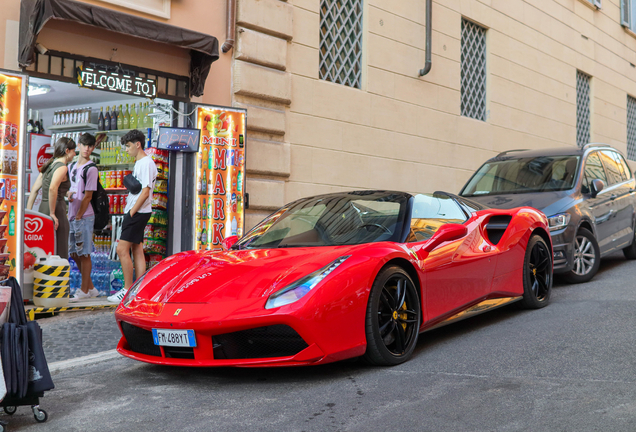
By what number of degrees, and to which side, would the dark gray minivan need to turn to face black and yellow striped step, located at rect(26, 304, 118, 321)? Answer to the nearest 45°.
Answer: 0° — it already faces it

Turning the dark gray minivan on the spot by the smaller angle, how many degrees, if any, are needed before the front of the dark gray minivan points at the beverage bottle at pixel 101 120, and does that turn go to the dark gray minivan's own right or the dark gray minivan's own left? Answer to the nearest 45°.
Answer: approximately 45° to the dark gray minivan's own right

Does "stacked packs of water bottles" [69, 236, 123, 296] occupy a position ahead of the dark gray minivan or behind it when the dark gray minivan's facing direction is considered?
ahead

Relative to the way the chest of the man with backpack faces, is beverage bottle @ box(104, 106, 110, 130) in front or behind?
behind

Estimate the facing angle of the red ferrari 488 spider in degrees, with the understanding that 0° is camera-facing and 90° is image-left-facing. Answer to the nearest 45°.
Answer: approximately 45°

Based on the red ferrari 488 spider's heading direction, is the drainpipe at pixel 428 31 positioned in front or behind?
behind

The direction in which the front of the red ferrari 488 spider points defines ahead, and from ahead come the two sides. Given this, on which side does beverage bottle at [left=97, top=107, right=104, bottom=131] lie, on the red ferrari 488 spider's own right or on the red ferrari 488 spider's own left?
on the red ferrari 488 spider's own right
